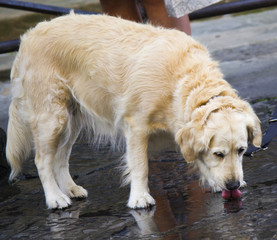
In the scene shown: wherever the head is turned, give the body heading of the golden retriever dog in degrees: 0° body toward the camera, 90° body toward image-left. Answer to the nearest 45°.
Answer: approximately 270°
